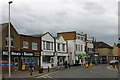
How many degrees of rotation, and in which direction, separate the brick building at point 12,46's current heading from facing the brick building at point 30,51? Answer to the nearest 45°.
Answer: approximately 90° to its left

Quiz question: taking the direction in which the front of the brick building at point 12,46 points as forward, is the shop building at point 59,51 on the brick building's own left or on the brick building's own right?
on the brick building's own left

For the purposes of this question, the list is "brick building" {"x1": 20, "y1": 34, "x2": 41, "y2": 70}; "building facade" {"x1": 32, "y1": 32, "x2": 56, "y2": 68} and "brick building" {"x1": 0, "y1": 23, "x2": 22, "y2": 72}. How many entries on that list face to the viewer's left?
0

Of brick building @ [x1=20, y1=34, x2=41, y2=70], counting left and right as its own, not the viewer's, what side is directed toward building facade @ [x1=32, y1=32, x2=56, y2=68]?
left

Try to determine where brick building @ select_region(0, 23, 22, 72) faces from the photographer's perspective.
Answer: facing the viewer and to the right of the viewer

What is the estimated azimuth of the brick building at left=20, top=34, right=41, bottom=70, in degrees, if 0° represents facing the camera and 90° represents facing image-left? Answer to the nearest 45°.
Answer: approximately 315°

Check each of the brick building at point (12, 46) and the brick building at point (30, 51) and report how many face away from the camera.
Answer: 0

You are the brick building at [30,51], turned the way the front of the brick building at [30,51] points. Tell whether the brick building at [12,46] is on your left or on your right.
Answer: on your right

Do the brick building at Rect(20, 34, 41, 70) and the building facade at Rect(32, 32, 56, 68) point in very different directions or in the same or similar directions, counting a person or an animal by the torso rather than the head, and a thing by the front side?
same or similar directions

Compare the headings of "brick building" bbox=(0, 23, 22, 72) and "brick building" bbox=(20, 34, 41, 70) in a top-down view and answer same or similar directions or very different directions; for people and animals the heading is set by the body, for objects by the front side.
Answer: same or similar directions

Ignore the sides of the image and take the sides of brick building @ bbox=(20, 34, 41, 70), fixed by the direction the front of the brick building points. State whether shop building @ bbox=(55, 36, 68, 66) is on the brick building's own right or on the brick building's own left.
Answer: on the brick building's own left

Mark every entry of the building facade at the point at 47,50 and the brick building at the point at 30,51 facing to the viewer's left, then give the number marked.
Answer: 0

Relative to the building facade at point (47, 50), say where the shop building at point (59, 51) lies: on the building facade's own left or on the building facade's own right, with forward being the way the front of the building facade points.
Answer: on the building facade's own left
